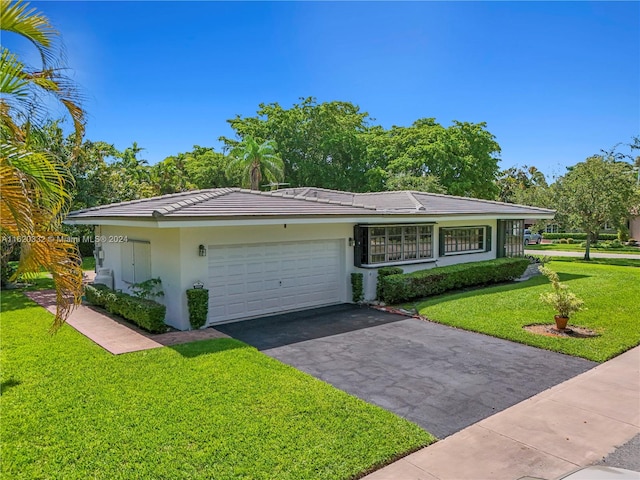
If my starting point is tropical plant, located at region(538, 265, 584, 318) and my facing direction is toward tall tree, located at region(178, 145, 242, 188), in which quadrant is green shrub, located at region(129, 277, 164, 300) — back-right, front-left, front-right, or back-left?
front-left

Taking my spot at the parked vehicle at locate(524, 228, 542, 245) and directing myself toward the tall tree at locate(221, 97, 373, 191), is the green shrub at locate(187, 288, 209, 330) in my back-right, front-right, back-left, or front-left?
front-left

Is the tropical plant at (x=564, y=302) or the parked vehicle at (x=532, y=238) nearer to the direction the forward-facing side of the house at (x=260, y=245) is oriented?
the tropical plant

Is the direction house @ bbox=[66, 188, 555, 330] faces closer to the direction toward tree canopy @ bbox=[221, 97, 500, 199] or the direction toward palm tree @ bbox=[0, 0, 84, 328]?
the palm tree

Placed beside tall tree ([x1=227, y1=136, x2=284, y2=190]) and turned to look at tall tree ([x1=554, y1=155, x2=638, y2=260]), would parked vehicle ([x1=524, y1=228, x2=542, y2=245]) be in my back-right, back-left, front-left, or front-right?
front-left

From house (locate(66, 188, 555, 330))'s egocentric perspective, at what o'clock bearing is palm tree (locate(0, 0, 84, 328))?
The palm tree is roughly at 2 o'clock from the house.

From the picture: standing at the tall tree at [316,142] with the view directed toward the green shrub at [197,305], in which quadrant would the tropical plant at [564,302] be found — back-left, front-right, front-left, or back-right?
front-left

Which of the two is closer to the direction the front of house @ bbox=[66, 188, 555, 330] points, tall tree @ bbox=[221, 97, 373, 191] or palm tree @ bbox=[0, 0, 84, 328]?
the palm tree

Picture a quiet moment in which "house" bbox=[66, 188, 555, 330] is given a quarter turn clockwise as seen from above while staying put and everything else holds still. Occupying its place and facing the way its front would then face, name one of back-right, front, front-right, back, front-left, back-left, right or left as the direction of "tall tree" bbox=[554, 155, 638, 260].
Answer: back

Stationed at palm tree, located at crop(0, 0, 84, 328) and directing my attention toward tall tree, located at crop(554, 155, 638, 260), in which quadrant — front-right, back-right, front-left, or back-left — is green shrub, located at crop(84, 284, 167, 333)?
front-left

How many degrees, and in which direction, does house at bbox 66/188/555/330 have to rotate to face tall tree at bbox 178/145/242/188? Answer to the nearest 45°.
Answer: approximately 135° to its left

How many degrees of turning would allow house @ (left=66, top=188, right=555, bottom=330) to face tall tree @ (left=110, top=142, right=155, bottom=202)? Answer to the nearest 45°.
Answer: approximately 180°

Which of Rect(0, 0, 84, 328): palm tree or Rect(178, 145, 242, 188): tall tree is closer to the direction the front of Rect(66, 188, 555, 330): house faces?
the palm tree

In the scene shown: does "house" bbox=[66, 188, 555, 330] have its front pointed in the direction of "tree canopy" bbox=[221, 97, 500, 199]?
no

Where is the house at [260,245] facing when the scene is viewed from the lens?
facing the viewer and to the right of the viewer

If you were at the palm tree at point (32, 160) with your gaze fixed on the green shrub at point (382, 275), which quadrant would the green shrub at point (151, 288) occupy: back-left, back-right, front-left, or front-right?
front-left

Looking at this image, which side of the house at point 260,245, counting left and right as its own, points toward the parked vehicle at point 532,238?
left

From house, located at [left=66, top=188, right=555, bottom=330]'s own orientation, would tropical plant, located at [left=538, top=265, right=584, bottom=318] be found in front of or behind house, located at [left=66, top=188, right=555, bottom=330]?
in front

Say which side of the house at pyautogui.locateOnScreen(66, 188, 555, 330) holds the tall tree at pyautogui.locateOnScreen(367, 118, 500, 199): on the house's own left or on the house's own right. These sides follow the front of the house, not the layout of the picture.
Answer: on the house's own left

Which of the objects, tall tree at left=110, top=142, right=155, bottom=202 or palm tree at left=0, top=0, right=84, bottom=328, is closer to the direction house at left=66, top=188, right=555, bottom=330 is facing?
the palm tree

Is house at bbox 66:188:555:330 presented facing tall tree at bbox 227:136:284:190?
no
